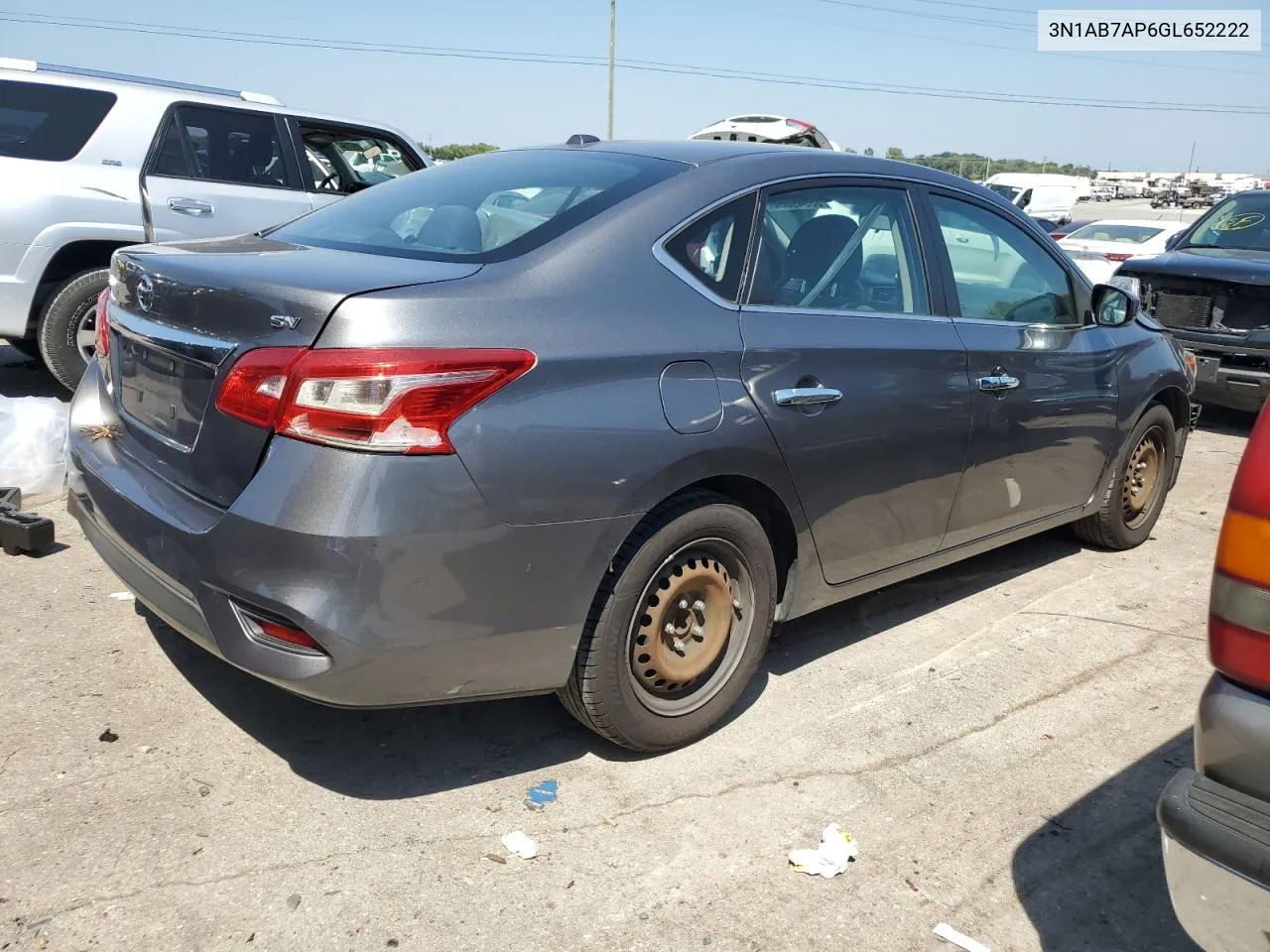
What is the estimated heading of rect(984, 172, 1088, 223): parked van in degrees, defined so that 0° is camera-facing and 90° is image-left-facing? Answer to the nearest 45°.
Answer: approximately 45°

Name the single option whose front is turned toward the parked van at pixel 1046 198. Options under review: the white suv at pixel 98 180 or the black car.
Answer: the white suv

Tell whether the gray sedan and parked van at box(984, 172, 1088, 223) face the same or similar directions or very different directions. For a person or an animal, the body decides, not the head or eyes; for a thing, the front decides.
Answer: very different directions

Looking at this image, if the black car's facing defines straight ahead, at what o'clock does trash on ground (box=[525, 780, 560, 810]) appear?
The trash on ground is roughly at 11 o'clock from the black car.

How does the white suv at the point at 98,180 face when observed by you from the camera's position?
facing away from the viewer and to the right of the viewer

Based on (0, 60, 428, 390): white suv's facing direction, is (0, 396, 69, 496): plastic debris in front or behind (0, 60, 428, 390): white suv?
behind

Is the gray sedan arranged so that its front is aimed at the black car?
yes

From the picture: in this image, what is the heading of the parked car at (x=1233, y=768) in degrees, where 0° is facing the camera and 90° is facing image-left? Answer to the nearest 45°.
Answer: approximately 225°
